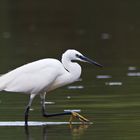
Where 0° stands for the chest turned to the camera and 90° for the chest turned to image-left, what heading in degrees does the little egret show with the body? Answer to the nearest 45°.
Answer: approximately 270°
